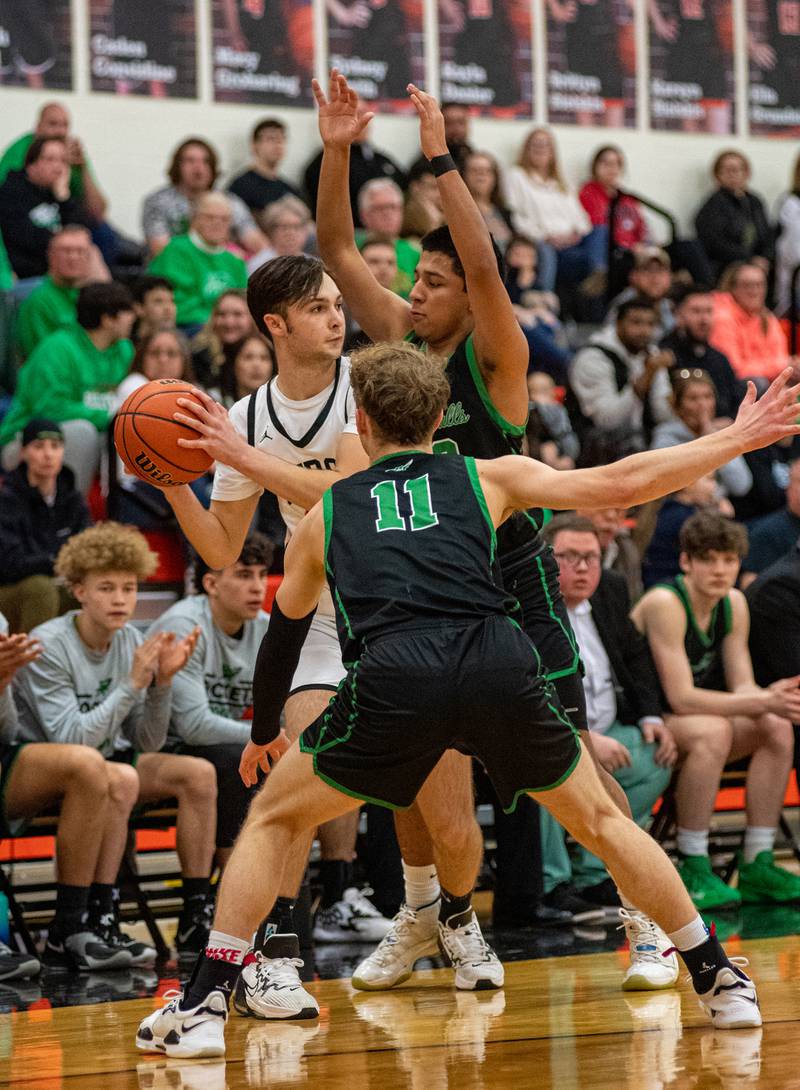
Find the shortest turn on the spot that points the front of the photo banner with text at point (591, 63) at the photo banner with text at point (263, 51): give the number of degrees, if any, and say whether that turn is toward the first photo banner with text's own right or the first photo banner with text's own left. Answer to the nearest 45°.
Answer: approximately 45° to the first photo banner with text's own right

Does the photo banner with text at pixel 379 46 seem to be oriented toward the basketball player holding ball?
yes

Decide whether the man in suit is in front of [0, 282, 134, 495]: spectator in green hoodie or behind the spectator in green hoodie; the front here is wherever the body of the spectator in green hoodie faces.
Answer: in front

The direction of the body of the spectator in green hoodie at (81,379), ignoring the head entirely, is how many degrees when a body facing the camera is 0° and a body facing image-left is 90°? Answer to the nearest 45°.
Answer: approximately 315°

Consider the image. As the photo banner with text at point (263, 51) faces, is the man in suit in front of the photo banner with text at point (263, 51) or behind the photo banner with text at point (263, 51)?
in front

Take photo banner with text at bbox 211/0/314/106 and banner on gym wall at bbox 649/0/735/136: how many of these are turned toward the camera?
2

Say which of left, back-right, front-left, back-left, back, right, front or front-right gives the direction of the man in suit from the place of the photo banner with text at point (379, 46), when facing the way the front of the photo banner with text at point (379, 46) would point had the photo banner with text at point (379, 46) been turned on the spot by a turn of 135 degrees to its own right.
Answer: back-left

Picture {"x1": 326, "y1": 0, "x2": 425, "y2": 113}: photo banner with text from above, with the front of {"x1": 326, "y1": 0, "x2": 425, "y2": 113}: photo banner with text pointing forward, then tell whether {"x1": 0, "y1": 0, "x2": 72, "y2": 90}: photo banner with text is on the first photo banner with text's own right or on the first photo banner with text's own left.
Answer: on the first photo banner with text's own right

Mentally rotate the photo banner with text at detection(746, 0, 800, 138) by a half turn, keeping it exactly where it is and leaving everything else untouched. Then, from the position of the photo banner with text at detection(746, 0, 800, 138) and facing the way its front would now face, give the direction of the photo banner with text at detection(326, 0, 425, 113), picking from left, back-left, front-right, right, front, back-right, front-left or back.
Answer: back-left
